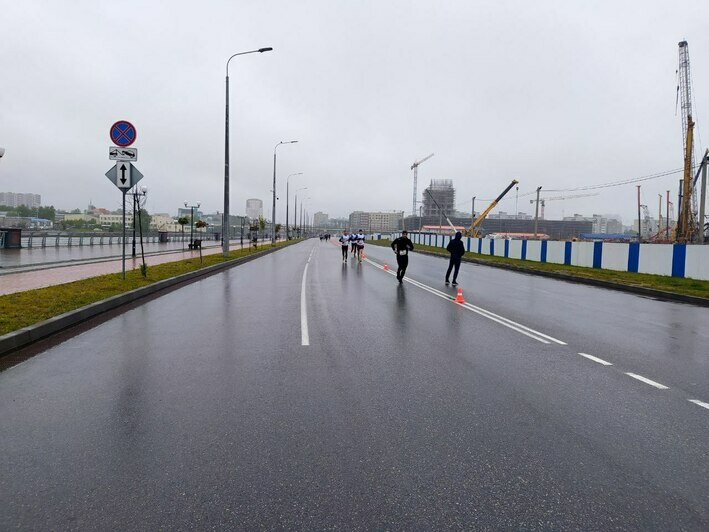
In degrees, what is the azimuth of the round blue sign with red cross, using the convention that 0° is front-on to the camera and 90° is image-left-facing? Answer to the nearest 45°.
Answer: approximately 0°

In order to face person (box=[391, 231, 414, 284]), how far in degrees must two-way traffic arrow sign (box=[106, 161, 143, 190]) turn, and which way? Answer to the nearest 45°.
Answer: approximately 90° to its left

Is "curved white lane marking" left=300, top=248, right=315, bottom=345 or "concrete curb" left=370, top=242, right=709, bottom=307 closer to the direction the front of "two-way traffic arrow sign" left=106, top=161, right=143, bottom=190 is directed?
the curved white lane marking

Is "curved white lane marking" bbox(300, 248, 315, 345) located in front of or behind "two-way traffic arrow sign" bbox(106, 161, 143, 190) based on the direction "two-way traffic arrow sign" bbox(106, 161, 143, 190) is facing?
in front

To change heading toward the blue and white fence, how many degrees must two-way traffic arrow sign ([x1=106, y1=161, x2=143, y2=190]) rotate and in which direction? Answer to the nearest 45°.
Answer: approximately 90° to its left

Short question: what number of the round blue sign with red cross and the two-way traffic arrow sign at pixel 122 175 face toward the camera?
2

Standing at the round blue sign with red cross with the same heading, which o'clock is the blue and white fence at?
The blue and white fence is roughly at 9 o'clock from the round blue sign with red cross.

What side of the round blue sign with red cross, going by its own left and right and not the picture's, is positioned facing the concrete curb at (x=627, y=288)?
left

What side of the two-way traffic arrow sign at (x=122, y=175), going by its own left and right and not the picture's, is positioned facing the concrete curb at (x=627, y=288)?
left
